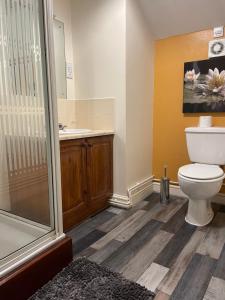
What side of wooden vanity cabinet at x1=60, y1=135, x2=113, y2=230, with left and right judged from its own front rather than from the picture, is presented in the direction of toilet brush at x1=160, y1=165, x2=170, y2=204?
left

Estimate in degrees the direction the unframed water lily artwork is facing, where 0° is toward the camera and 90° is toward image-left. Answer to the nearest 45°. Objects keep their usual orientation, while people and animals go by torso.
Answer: approximately 45°

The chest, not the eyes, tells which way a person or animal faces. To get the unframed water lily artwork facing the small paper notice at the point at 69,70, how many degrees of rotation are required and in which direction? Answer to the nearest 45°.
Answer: approximately 45° to its right

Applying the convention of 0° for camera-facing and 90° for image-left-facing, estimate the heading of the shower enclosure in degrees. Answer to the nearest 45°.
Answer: approximately 315°

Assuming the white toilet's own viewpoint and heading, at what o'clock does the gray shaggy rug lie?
The gray shaggy rug is roughly at 1 o'clock from the white toilet.
